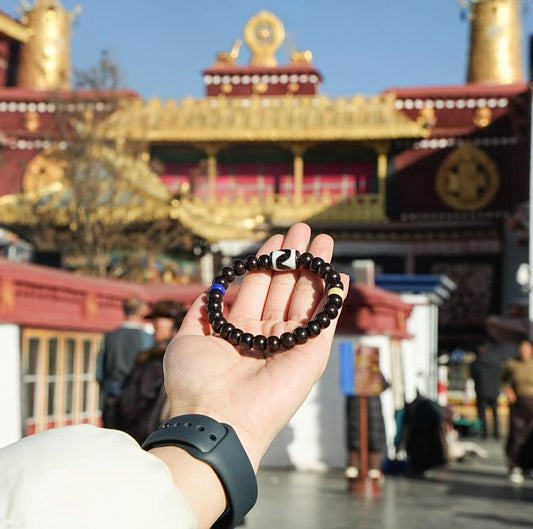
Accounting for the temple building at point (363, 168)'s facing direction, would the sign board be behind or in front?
in front

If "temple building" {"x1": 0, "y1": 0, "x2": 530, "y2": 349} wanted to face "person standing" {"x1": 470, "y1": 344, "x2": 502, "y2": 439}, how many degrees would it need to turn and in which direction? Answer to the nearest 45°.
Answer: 0° — it already faces them

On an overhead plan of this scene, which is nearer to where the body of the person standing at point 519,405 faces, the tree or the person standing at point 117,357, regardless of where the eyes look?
the person standing

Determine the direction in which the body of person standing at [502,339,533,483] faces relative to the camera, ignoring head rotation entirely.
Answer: toward the camera

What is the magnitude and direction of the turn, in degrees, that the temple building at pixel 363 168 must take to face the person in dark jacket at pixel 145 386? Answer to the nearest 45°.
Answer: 0° — it already faces them

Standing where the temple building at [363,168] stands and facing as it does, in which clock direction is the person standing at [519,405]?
The person standing is roughly at 12 o'clock from the temple building.

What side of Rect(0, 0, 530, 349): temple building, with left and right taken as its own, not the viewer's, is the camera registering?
front

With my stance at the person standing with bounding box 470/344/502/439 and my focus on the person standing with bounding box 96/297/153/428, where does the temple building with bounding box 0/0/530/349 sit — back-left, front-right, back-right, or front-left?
back-right

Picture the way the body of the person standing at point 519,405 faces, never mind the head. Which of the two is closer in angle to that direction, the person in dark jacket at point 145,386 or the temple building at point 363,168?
the person in dark jacket

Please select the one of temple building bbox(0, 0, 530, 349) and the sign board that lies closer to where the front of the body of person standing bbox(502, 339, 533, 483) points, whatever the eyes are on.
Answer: the sign board

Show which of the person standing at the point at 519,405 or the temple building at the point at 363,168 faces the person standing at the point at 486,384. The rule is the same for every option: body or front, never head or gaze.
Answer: the temple building

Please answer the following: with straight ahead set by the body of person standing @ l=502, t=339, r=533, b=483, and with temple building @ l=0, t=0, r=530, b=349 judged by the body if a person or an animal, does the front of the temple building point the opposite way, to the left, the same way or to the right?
the same way

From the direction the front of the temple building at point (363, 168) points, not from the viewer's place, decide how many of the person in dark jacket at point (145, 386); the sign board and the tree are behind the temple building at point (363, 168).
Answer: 0

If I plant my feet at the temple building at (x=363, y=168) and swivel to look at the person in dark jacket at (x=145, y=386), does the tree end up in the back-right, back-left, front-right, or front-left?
front-right

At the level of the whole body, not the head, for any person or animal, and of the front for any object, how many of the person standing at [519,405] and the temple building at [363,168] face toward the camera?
2
